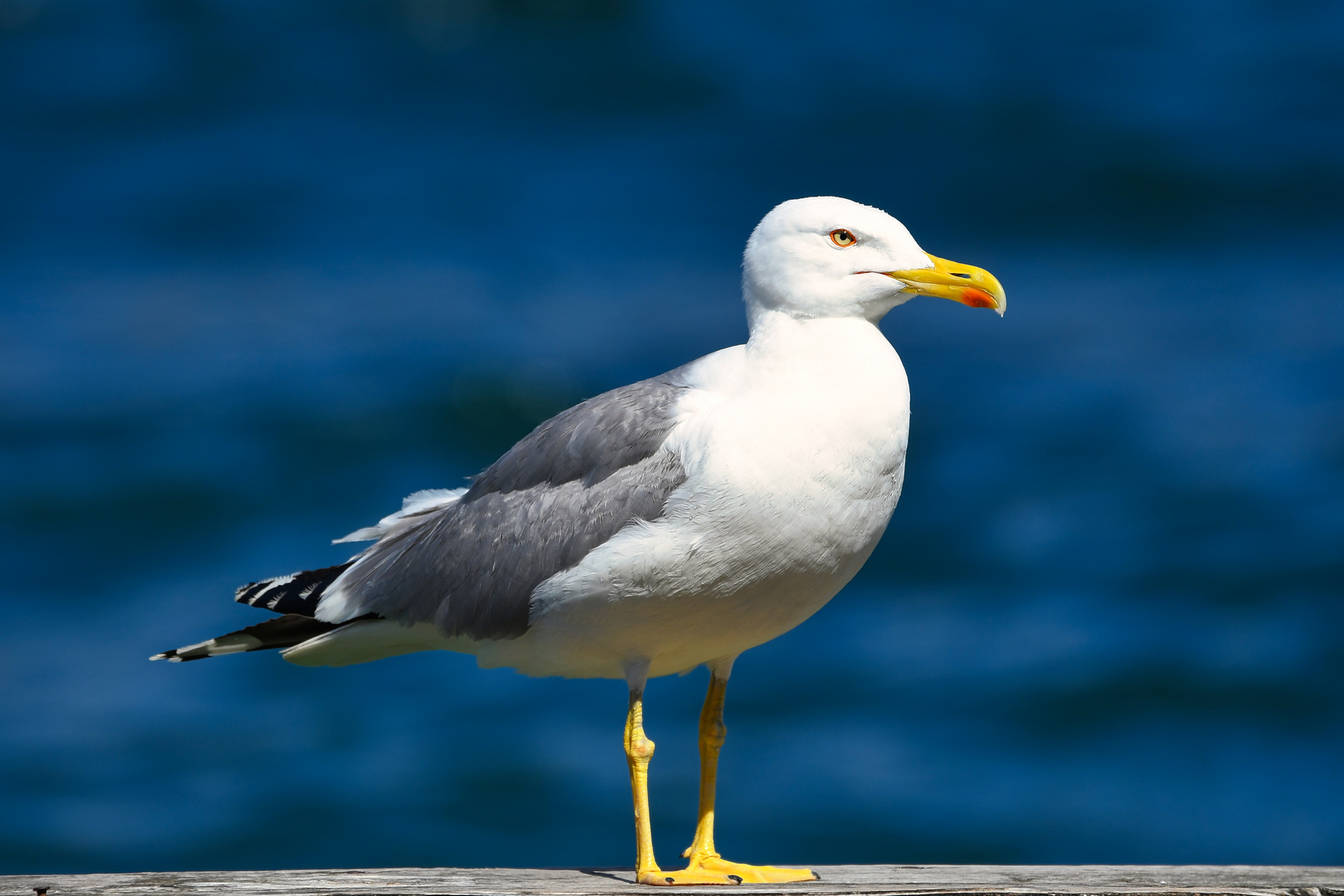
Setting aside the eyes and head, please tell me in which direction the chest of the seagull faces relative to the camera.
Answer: to the viewer's right
